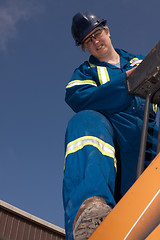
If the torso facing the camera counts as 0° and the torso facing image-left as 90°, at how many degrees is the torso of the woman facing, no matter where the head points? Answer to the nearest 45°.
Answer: approximately 0°
